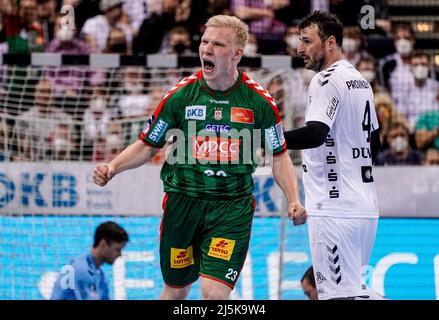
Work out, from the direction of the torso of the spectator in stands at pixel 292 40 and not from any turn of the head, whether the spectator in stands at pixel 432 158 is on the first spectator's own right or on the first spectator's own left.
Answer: on the first spectator's own left

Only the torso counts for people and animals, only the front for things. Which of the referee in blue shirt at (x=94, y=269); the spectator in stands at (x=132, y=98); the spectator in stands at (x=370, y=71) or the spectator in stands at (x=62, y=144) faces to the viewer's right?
the referee in blue shirt

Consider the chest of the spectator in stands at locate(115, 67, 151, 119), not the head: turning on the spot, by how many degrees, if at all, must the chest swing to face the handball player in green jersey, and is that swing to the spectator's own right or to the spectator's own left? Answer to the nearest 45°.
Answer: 0° — they already face them

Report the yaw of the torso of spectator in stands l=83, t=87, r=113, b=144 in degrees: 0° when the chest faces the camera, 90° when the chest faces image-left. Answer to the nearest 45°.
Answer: approximately 0°

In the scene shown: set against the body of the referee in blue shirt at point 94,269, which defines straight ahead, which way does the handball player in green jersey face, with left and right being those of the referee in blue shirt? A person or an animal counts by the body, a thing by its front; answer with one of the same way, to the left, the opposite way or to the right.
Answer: to the right

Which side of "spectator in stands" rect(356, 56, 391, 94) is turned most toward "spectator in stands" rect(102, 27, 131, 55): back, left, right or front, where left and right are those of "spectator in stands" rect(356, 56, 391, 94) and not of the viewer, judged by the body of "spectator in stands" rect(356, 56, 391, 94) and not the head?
right

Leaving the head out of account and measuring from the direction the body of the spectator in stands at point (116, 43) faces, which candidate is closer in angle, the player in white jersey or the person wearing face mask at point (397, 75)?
the player in white jersey

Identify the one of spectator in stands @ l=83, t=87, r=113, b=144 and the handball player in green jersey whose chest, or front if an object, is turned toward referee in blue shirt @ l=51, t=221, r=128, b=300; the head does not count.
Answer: the spectator in stands

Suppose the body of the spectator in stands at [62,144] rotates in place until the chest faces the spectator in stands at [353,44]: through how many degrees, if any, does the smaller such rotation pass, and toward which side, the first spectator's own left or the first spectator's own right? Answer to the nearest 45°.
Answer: approximately 90° to the first spectator's own left

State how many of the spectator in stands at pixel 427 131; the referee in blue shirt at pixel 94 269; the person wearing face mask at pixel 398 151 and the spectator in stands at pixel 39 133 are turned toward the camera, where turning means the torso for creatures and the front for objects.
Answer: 3
